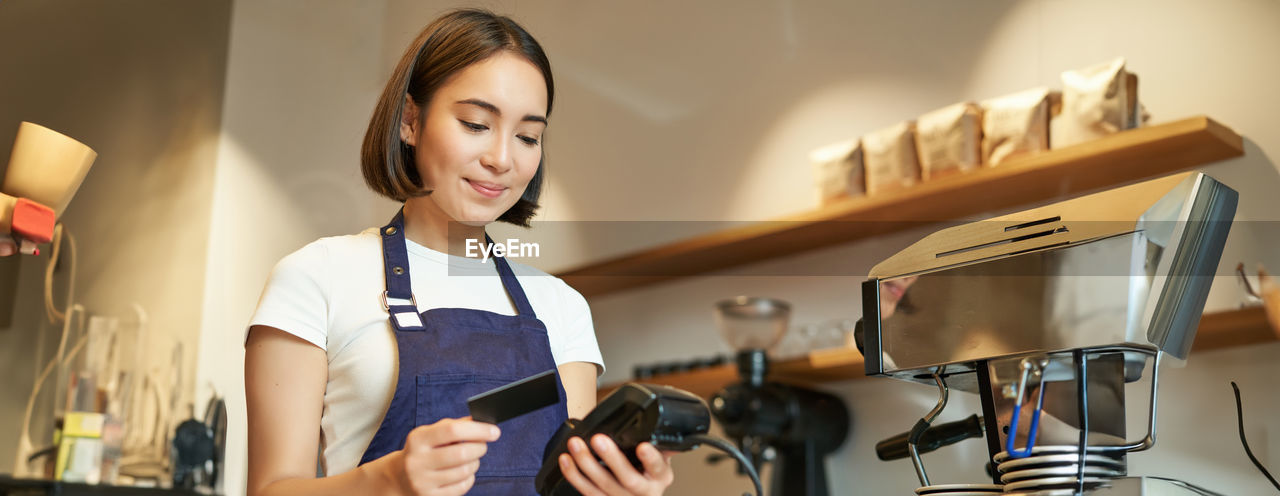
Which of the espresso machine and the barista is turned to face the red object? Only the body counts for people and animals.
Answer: the espresso machine

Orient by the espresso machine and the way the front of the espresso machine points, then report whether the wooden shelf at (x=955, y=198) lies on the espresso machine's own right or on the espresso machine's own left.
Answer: on the espresso machine's own right

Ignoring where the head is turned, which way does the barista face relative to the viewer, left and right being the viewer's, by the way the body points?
facing the viewer and to the right of the viewer

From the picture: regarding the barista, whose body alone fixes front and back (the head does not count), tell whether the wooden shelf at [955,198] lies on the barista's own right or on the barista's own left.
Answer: on the barista's own left

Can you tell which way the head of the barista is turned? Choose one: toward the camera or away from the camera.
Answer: toward the camera

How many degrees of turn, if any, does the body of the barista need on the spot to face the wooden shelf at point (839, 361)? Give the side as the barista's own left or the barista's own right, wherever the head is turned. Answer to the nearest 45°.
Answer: approximately 90° to the barista's own left

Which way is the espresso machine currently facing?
to the viewer's left

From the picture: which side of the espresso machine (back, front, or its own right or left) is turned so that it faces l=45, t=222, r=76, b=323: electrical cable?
front

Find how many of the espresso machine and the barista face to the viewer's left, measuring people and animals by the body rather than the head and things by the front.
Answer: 1

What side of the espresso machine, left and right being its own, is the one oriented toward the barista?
front

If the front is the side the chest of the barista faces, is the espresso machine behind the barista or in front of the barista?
in front
